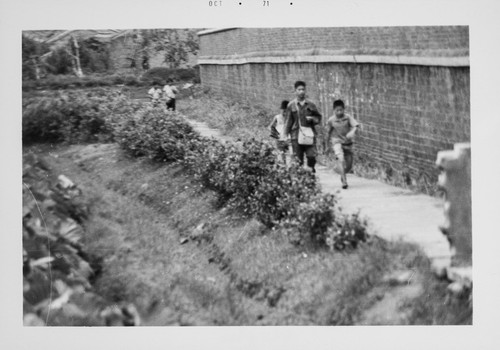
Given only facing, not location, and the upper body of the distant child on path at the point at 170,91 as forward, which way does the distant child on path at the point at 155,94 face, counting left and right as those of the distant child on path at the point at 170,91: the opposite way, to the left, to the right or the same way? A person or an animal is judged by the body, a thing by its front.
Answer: the same way

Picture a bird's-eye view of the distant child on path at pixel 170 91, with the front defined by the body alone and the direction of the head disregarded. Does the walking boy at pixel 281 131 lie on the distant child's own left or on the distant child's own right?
on the distant child's own left

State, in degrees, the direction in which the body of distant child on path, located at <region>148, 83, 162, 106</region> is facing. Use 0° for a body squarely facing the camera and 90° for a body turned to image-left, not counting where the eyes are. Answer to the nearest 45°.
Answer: approximately 0°
